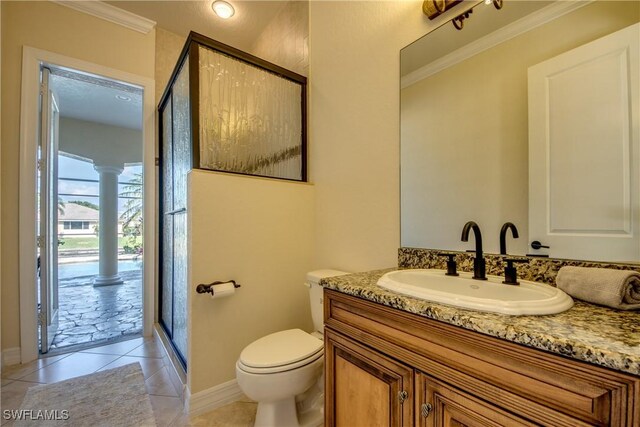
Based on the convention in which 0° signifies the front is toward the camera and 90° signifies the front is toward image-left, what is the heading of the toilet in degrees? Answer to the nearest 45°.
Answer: approximately 45°

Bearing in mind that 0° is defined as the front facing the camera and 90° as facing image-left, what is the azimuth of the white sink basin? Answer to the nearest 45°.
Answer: approximately 45°

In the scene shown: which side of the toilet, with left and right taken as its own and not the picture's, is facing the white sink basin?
left
